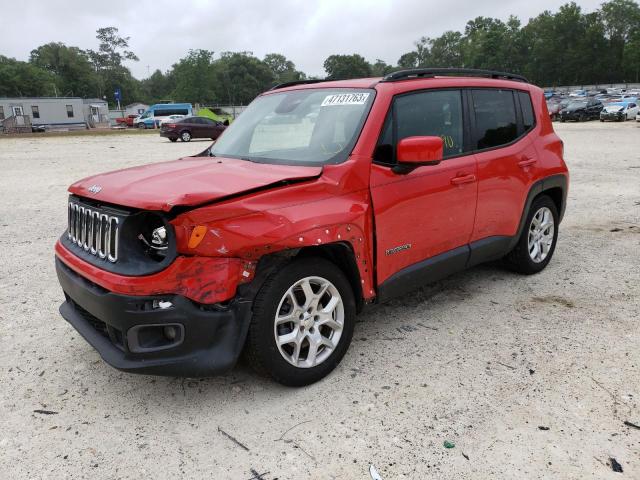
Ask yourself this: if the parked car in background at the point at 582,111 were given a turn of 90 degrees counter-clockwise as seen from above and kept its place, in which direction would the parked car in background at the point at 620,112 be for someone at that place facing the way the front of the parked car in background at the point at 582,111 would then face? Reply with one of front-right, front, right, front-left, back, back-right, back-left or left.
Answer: front

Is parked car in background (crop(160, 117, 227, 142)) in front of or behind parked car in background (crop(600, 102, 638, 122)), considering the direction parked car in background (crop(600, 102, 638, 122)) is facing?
in front

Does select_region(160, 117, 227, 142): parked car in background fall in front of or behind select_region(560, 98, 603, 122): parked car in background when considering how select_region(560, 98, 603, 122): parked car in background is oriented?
in front

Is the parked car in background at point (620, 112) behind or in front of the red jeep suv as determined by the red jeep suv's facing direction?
behind

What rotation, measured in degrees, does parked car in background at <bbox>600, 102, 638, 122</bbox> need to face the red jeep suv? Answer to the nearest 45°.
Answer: approximately 45° to its left

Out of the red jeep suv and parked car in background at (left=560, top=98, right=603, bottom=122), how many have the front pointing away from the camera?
0

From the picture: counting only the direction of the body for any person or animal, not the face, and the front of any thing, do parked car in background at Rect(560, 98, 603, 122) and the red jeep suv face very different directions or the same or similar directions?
same or similar directions

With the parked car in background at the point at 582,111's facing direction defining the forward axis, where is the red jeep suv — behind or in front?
in front

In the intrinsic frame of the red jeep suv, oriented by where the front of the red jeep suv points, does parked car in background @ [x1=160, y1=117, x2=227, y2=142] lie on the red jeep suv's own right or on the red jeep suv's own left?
on the red jeep suv's own right

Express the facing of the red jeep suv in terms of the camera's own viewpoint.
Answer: facing the viewer and to the left of the viewer
